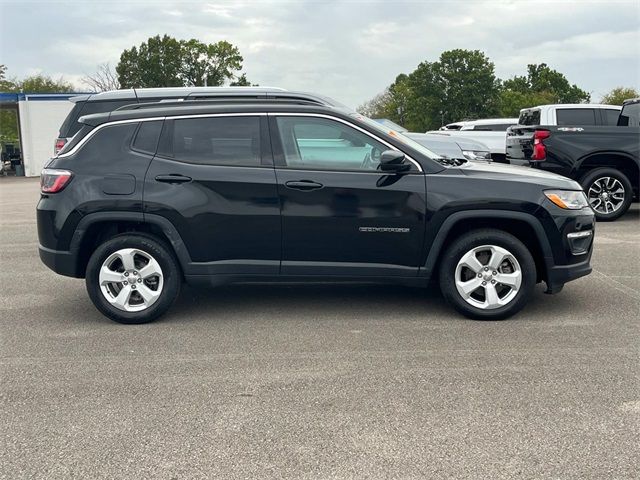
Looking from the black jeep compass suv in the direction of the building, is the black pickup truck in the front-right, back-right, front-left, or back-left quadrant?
front-right

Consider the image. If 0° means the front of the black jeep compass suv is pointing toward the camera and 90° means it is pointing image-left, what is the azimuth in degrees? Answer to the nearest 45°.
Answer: approximately 270°

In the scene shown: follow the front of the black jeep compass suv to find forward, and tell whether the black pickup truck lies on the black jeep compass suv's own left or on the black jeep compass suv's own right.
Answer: on the black jeep compass suv's own left

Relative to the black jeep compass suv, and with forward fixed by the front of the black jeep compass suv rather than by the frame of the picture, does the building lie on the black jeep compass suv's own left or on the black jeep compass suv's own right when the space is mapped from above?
on the black jeep compass suv's own left

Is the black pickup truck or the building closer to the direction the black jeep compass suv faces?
the black pickup truck
